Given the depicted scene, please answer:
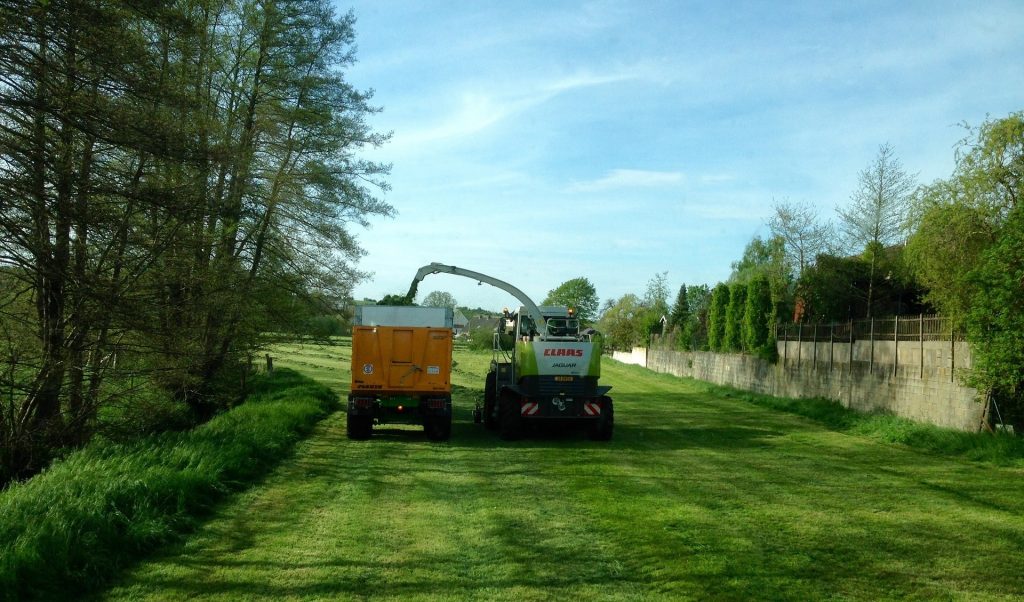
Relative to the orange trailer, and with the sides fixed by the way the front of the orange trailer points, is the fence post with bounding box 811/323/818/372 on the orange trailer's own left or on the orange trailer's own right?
on the orange trailer's own right

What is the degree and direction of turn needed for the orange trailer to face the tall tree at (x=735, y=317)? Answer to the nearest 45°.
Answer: approximately 45° to its right

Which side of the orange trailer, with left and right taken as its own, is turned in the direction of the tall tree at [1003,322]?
right

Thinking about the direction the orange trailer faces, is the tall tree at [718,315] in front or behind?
in front

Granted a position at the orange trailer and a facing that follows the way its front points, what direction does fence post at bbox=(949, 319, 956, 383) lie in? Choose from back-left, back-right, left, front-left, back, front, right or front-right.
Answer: right

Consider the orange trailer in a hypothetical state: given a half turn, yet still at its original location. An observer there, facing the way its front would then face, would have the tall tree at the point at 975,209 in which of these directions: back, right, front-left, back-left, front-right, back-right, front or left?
left

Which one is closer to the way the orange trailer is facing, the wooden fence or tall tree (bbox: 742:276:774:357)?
the tall tree

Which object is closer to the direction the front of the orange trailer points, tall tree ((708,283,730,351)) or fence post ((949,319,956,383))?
the tall tree

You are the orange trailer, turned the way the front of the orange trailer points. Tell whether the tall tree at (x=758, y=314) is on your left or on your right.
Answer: on your right

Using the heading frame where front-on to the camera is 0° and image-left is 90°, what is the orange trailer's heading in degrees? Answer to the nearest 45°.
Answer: approximately 180°

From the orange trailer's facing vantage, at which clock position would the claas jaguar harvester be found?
The claas jaguar harvester is roughly at 3 o'clock from the orange trailer.

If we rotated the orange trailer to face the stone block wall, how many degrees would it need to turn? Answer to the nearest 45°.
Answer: approximately 90° to its right

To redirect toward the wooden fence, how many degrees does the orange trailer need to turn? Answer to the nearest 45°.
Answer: approximately 90° to its right
